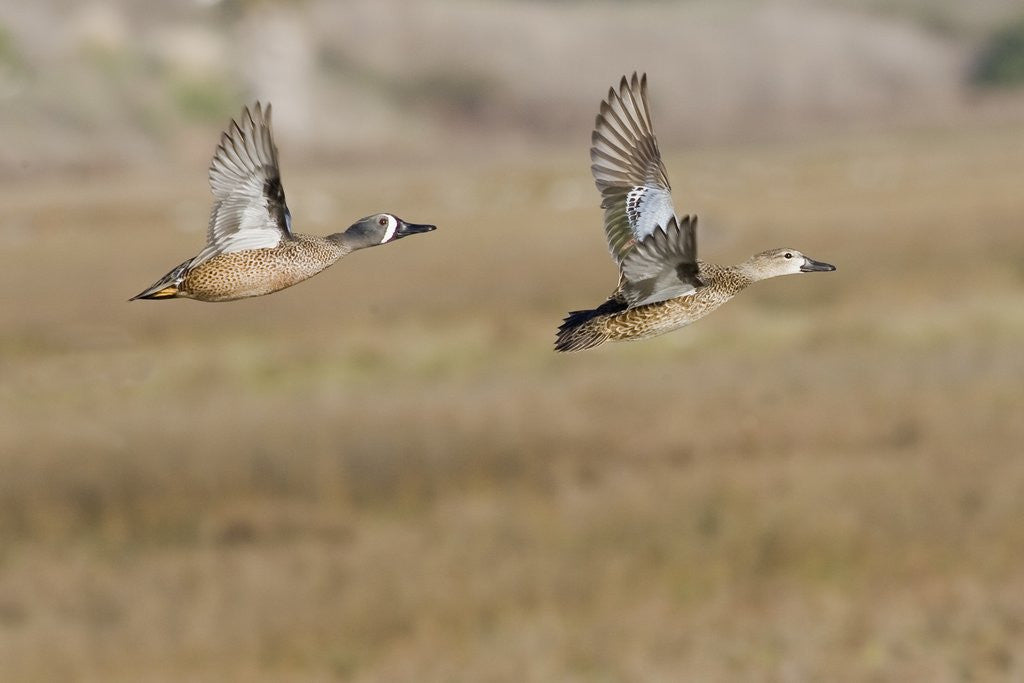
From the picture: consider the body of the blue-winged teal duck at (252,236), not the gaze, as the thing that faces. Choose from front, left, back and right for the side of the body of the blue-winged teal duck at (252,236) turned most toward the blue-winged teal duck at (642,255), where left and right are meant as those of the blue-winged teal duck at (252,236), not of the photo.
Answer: front

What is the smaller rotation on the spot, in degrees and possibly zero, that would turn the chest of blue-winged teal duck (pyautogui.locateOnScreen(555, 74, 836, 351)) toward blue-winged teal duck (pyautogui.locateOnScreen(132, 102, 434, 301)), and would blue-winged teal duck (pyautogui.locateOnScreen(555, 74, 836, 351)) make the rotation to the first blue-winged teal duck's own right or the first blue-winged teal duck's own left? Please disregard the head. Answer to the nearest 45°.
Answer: approximately 180°

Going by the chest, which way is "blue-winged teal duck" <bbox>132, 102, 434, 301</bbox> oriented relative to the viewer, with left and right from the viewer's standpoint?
facing to the right of the viewer

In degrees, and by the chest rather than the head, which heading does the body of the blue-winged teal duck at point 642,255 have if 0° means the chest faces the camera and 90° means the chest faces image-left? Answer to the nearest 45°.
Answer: approximately 270°

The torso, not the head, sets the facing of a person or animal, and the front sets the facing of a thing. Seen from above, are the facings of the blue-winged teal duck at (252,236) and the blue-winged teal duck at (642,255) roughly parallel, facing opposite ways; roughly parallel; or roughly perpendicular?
roughly parallel

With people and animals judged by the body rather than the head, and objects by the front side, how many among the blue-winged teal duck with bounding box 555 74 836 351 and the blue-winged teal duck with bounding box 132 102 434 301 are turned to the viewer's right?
2
